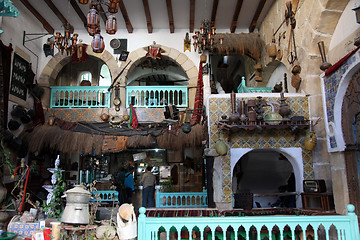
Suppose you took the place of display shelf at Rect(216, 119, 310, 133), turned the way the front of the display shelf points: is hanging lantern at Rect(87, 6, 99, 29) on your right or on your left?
on your right

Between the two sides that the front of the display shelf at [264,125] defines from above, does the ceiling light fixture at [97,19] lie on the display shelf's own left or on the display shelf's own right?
on the display shelf's own right

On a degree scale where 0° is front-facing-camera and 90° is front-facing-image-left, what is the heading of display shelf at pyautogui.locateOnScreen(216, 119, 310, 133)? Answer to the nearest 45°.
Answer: approximately 0°

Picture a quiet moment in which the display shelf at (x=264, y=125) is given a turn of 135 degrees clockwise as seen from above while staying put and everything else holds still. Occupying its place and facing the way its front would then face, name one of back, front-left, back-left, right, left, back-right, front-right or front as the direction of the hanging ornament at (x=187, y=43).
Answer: front

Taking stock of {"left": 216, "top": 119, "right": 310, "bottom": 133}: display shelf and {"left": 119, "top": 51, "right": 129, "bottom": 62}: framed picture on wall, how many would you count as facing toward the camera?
2

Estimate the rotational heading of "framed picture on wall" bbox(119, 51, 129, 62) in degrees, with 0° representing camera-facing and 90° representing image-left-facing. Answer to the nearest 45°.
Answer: approximately 0°

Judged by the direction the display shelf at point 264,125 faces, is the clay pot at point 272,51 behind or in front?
behind
